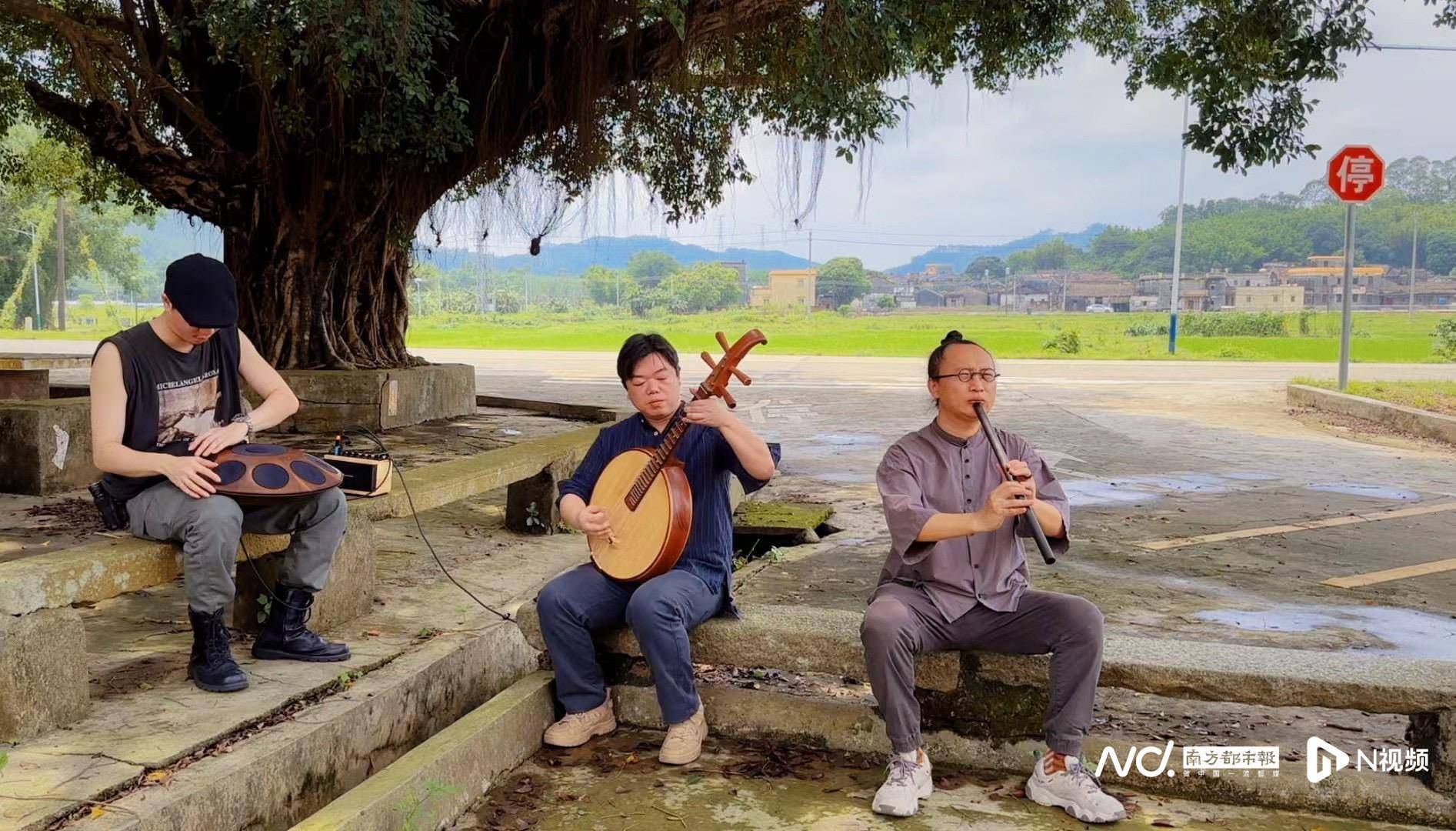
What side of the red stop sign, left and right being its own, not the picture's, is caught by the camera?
front

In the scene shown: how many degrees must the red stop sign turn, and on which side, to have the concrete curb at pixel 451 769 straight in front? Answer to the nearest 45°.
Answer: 0° — it already faces it

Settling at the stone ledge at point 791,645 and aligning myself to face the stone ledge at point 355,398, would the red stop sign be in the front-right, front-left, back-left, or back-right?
front-right

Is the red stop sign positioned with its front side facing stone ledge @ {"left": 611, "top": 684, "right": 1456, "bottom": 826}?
yes

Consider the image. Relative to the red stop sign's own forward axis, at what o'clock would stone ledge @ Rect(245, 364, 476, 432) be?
The stone ledge is roughly at 1 o'clock from the red stop sign.

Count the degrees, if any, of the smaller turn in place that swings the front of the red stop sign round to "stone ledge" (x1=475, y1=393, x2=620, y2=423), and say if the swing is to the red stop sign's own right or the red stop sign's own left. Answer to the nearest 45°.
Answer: approximately 45° to the red stop sign's own right

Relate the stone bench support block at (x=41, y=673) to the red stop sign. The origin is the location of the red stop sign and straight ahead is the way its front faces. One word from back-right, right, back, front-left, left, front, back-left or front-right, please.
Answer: front

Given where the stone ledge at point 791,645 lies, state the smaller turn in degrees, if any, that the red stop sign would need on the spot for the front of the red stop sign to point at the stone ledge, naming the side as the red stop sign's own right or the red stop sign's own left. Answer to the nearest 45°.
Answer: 0° — it already faces it

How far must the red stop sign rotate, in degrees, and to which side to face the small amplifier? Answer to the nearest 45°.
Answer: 0° — it already faces it

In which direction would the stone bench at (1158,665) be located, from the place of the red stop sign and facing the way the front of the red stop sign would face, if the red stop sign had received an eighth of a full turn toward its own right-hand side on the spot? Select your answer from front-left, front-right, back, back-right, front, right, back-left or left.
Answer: front-left

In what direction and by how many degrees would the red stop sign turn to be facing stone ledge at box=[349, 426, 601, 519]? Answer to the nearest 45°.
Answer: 0° — it already faces it

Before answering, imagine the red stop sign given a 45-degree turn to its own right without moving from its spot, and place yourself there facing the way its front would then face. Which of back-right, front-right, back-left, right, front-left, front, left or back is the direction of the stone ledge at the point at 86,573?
front-left
